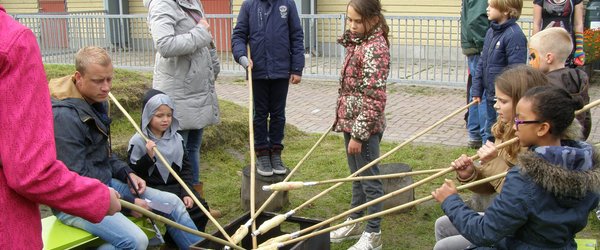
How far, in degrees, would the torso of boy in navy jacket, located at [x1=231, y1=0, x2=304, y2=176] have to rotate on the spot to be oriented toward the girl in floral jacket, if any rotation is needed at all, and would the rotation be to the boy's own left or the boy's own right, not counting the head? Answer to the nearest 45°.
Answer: approximately 45° to the boy's own left

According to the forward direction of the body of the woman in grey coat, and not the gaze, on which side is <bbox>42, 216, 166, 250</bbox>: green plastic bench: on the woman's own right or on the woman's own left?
on the woman's own right

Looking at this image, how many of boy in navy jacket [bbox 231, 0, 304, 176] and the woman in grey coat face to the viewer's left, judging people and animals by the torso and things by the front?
0

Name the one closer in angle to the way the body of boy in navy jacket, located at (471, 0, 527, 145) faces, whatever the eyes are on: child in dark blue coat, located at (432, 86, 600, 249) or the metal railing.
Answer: the child in dark blue coat

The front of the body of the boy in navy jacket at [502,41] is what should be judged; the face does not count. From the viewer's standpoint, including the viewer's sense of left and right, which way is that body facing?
facing the viewer and to the left of the viewer

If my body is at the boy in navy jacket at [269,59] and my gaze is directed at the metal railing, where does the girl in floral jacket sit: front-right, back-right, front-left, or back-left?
back-right

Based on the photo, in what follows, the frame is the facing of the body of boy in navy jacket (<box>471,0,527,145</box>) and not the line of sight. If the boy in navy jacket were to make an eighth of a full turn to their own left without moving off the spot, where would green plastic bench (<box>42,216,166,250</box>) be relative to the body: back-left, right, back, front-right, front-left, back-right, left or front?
front-right

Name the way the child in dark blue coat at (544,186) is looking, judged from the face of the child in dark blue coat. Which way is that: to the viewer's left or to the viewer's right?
to the viewer's left

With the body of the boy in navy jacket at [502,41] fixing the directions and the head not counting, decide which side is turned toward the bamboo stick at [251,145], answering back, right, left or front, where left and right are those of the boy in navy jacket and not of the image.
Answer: front

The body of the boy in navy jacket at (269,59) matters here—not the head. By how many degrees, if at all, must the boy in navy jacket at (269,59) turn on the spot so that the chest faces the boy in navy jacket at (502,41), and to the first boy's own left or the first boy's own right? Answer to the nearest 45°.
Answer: approximately 90° to the first boy's own left

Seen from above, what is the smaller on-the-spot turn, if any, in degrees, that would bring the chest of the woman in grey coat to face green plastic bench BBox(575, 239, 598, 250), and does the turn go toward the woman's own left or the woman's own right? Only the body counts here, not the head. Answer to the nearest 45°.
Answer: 0° — they already face it

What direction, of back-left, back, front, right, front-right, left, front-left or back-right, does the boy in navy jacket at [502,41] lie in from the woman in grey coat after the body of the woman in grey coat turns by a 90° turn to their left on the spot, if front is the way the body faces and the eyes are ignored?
front-right

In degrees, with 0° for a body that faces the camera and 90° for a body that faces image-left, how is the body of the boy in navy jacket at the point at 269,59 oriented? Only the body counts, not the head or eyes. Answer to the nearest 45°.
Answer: approximately 0°
